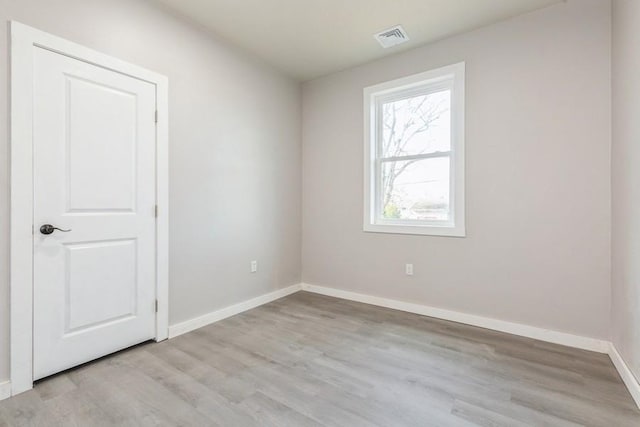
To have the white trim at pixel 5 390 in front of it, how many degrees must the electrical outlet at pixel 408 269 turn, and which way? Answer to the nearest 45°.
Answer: approximately 45° to its right

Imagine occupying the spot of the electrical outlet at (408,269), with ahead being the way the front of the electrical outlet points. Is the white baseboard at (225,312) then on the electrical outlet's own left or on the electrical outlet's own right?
on the electrical outlet's own right

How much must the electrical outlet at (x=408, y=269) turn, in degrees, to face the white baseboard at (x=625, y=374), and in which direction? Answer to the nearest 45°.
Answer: approximately 45° to its left

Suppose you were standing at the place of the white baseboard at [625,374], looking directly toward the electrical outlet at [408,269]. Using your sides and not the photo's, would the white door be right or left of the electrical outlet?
left

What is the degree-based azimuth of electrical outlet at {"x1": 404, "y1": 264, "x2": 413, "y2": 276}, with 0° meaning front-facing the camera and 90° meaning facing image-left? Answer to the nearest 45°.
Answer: approximately 0°

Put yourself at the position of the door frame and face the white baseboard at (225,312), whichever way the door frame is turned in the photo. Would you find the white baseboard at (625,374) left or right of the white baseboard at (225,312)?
right
